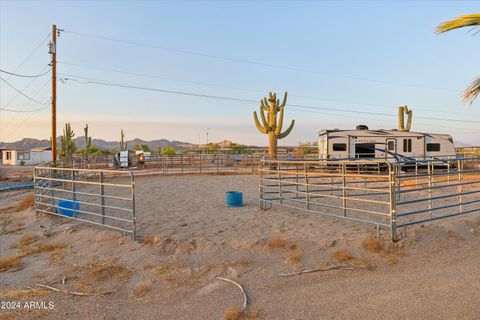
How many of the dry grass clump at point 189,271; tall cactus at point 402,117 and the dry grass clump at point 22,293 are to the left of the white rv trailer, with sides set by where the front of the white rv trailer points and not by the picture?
1

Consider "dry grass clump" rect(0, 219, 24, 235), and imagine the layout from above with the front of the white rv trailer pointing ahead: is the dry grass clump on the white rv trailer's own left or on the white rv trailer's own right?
on the white rv trailer's own right

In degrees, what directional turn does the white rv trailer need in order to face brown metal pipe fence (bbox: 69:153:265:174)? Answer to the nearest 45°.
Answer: approximately 180°

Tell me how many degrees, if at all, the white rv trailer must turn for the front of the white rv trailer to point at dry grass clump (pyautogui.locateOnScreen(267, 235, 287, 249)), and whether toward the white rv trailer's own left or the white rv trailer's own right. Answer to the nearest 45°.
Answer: approximately 90° to the white rv trailer's own right

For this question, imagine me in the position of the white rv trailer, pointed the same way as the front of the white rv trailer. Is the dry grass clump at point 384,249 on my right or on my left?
on my right

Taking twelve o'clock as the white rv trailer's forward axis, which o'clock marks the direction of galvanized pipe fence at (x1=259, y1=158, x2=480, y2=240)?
The galvanized pipe fence is roughly at 3 o'clock from the white rv trailer.

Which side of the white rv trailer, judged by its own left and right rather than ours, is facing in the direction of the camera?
right

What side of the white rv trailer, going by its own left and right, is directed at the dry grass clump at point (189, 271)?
right

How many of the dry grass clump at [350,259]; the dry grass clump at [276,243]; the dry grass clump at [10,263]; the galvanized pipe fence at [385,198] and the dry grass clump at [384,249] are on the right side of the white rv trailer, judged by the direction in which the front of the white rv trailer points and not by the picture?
5

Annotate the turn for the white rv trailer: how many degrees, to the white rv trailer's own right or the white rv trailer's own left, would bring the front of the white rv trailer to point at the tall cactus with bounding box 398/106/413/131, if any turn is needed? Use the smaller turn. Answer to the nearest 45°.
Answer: approximately 90° to the white rv trailer's own left

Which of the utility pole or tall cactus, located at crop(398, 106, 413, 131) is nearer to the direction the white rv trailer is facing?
the tall cactus

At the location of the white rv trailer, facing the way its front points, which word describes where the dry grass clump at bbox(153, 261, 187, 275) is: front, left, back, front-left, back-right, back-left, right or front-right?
right
